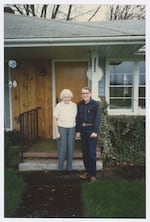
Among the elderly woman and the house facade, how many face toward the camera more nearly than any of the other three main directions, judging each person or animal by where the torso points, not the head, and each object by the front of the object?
2

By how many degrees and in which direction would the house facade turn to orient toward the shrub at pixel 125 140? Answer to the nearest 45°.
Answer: approximately 45° to its left

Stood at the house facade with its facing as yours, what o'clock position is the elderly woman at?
The elderly woman is roughly at 12 o'clock from the house facade.

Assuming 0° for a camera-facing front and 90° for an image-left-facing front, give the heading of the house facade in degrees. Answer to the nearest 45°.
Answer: approximately 0°

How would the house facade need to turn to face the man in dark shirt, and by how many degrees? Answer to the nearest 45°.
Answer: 0° — it already faces them
